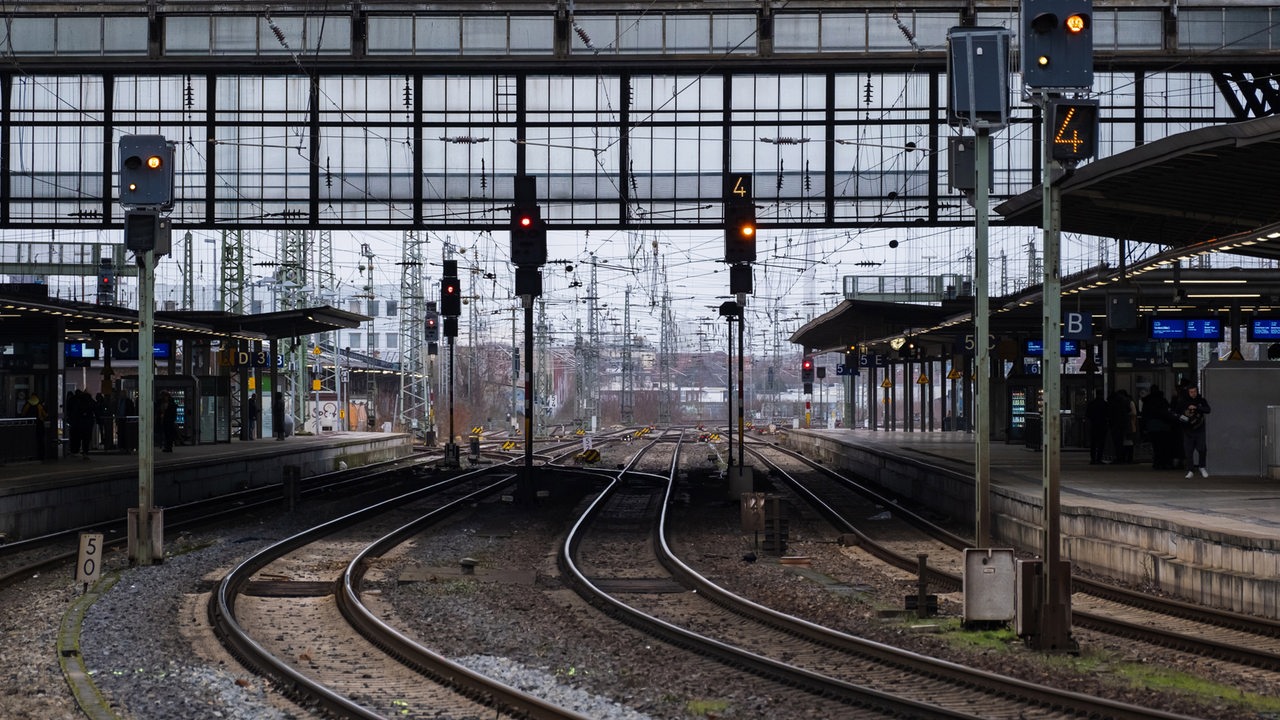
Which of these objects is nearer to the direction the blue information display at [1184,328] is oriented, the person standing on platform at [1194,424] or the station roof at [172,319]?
the person standing on platform

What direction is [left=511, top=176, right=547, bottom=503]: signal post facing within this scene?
toward the camera

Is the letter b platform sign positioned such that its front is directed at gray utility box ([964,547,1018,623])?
yes

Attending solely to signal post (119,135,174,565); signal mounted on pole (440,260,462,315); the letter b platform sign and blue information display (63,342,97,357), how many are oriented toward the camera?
4

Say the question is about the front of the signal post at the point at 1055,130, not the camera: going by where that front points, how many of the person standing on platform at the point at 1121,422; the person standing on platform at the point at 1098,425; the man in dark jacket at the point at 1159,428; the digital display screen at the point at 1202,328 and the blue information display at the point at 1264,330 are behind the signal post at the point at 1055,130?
5

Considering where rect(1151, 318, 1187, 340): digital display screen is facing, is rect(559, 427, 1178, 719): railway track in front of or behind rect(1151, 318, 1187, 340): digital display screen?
in front

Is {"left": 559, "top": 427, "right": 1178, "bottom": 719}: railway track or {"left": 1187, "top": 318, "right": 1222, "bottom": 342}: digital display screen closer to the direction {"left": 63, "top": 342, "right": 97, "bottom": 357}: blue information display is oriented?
the railway track

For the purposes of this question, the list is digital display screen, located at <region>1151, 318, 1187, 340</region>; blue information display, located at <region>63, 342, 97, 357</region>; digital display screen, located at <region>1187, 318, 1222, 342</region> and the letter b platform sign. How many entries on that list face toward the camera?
4

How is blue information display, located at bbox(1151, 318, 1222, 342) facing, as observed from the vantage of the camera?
facing the viewer

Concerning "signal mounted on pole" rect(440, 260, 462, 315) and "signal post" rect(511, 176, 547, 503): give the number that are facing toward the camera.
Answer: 2

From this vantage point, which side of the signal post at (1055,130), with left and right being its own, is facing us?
front

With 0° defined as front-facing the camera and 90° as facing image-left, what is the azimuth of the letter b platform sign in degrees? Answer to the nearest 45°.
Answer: approximately 0°

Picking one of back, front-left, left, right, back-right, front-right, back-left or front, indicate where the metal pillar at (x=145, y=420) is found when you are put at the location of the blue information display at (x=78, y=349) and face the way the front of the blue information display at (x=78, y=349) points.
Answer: front

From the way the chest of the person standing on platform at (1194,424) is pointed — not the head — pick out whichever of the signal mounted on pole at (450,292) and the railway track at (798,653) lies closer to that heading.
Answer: the railway track

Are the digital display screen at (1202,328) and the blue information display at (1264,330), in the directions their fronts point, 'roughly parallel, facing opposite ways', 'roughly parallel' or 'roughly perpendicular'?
roughly parallel

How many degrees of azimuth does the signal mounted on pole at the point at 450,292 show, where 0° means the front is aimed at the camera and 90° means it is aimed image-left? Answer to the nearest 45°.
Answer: approximately 0°

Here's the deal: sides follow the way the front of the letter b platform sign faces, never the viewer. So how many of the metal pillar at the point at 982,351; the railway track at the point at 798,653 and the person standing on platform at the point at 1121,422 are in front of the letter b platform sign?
2
